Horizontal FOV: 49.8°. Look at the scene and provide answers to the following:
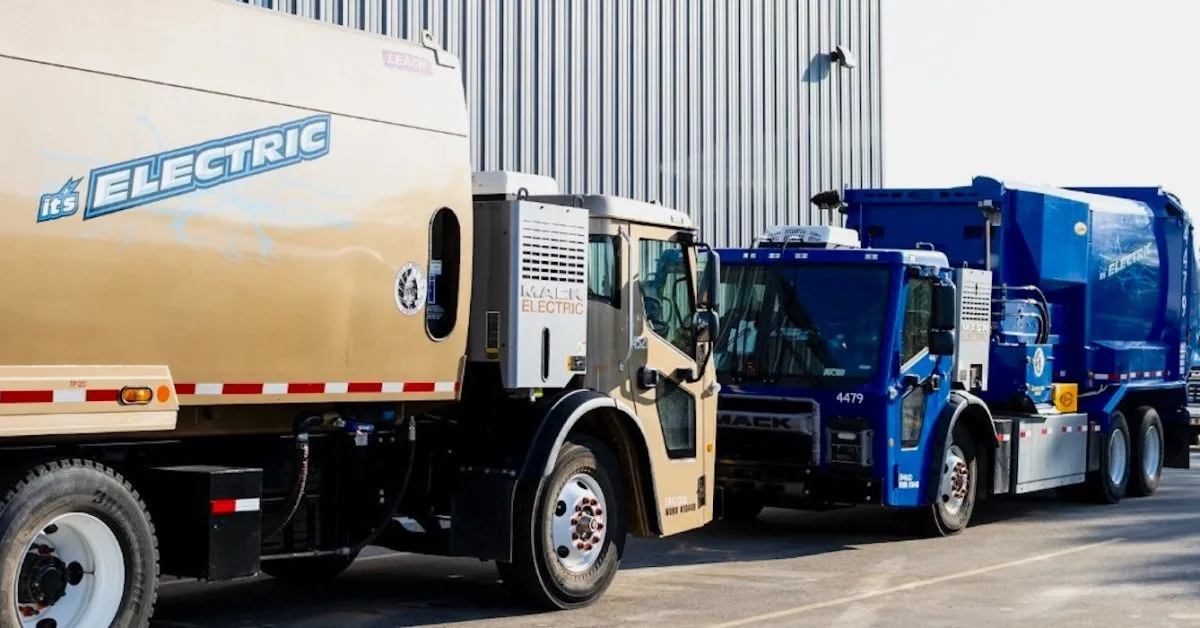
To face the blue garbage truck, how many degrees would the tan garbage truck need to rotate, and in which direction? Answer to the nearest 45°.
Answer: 0° — it already faces it

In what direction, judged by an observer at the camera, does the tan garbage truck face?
facing away from the viewer and to the right of the viewer
